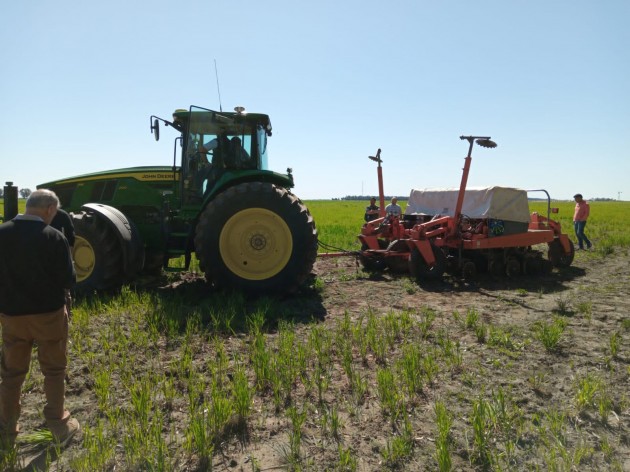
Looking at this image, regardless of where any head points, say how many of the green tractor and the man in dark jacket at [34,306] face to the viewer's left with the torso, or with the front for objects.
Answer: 1

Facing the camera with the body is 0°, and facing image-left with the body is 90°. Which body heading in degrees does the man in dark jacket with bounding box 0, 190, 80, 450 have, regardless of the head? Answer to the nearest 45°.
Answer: approximately 225°

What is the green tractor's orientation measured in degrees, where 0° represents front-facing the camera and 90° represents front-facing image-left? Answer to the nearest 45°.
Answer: approximately 90°

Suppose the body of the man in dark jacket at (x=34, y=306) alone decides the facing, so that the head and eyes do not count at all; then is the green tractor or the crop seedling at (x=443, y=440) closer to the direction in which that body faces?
the green tractor

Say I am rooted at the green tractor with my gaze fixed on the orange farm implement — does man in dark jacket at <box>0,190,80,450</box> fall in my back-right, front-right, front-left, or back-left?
back-right

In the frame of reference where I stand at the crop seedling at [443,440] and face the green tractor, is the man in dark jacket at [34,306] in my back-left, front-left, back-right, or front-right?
front-left

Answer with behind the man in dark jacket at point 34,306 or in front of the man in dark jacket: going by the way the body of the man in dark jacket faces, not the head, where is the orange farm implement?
in front

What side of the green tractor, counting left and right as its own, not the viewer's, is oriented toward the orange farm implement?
back

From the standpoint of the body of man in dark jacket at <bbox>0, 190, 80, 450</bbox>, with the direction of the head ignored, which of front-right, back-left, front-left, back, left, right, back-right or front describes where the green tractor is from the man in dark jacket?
front
